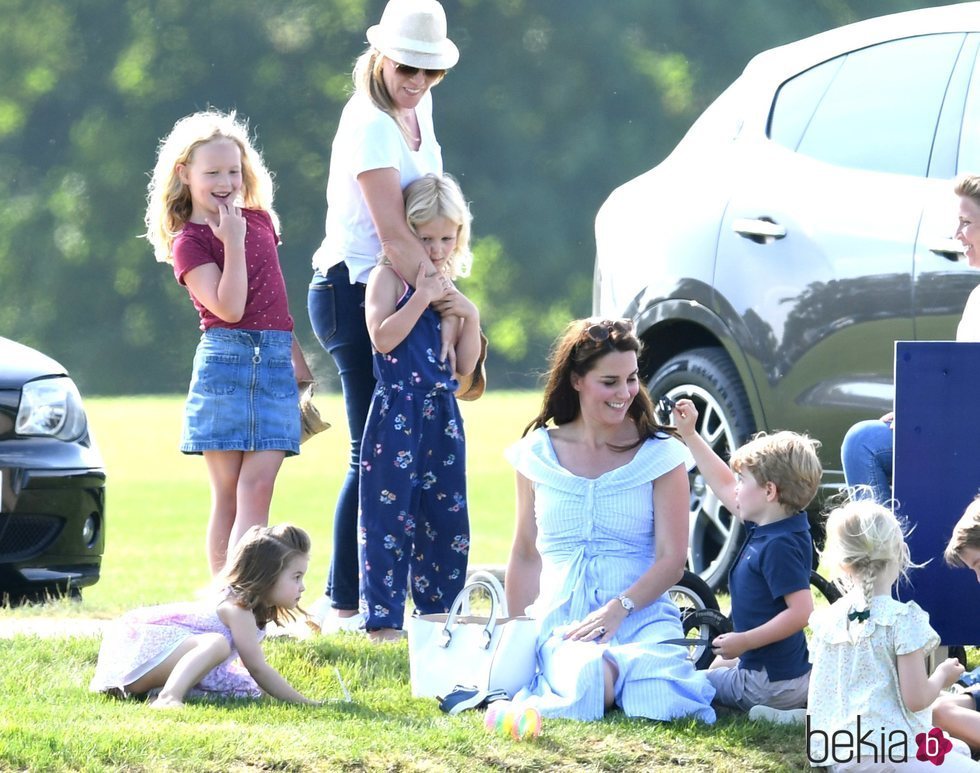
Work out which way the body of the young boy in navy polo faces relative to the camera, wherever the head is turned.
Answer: to the viewer's left

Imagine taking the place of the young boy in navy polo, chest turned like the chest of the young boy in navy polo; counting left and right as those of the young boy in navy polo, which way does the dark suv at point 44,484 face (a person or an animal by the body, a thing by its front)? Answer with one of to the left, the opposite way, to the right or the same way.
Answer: to the left

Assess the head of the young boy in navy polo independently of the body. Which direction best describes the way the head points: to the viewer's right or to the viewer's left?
to the viewer's left

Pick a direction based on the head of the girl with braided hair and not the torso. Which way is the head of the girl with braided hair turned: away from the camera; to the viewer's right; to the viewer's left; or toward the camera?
away from the camera

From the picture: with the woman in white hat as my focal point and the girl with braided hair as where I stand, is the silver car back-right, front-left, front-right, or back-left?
front-right

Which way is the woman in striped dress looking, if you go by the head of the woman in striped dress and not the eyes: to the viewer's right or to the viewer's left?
to the viewer's right

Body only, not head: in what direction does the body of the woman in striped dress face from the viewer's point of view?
toward the camera

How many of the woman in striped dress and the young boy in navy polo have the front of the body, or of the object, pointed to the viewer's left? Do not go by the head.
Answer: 1

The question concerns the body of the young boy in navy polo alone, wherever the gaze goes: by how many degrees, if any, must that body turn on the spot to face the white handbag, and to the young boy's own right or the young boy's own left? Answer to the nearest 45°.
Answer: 0° — they already face it

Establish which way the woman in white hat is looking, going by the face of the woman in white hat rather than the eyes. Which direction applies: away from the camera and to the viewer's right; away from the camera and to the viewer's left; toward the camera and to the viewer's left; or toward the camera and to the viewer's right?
toward the camera and to the viewer's right

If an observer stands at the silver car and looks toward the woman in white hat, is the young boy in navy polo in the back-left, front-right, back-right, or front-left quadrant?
front-left

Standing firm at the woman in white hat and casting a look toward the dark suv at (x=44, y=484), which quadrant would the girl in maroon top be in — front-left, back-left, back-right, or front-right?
front-left

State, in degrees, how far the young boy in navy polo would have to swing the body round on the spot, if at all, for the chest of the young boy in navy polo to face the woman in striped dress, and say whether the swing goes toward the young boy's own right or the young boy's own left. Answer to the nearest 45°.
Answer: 0° — they already face them

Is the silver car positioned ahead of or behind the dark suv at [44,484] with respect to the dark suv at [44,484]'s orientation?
ahead

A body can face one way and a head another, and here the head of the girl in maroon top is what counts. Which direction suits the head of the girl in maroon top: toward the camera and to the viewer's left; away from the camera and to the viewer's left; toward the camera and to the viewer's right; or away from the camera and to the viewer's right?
toward the camera and to the viewer's right

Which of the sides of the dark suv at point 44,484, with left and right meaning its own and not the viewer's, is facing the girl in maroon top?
front

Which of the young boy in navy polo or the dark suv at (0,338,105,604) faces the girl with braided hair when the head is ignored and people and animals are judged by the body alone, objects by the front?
the dark suv
